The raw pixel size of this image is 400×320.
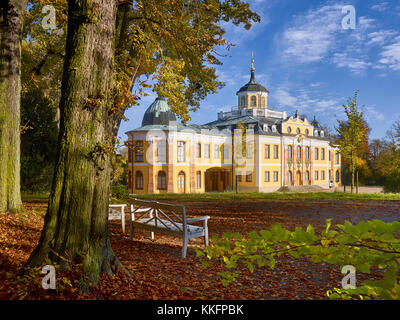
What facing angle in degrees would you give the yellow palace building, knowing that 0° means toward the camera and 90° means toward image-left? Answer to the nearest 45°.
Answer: approximately 315°

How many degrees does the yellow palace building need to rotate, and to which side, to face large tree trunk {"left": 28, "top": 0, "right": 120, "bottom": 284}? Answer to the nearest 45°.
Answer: approximately 45° to its right
